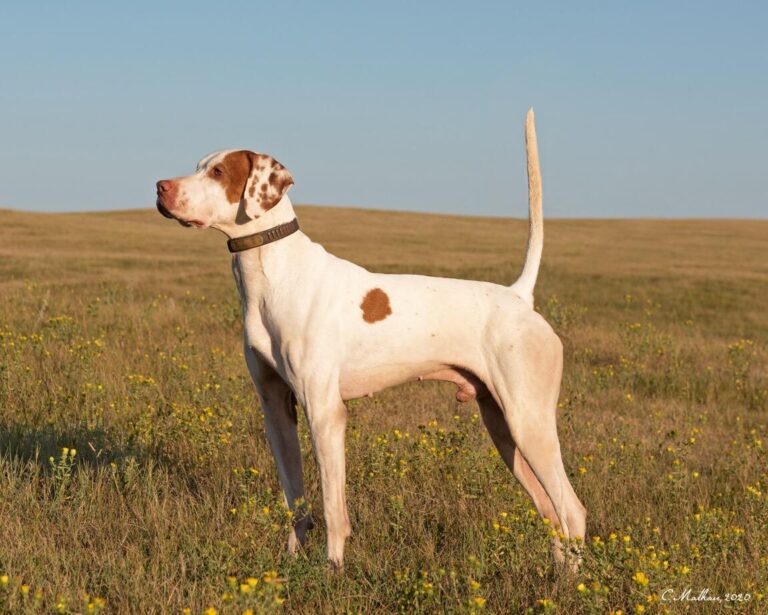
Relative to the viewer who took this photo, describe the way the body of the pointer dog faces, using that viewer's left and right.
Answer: facing to the left of the viewer
